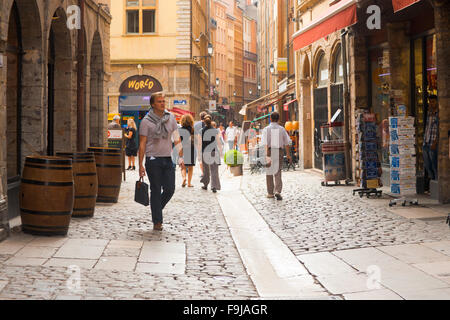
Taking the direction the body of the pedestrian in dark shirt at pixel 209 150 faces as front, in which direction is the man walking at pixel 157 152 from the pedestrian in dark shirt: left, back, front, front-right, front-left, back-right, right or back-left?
back

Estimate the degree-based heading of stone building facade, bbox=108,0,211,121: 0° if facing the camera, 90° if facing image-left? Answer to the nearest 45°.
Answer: approximately 0°

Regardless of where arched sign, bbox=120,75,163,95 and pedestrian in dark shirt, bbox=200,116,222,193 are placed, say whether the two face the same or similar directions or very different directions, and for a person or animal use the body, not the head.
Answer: very different directions

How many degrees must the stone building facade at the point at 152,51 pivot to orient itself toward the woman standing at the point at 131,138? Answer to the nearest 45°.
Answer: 0° — it already faces them

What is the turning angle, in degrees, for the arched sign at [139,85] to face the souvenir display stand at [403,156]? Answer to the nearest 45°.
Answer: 0° — it already faces it

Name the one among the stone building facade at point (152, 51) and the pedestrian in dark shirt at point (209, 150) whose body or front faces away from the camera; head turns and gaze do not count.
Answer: the pedestrian in dark shirt

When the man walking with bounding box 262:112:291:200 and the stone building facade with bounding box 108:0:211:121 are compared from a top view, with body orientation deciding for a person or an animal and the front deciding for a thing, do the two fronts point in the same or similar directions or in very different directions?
very different directions

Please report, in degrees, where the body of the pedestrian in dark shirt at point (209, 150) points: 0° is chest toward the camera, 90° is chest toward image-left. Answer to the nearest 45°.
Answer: approximately 180°

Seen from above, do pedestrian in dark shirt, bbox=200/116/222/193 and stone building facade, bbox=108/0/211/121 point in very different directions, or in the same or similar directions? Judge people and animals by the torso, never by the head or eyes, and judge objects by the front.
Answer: very different directions

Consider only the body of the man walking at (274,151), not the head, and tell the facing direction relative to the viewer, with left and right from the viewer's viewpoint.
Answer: facing away from the viewer

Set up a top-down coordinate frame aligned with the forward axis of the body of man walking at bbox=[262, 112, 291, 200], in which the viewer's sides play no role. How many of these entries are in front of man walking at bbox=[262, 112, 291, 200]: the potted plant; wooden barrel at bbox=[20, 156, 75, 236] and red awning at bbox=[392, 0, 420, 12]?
1

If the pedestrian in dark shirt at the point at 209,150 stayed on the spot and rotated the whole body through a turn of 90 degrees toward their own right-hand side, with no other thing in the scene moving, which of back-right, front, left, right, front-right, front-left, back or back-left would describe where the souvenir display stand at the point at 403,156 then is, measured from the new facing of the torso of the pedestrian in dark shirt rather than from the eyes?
front-right
